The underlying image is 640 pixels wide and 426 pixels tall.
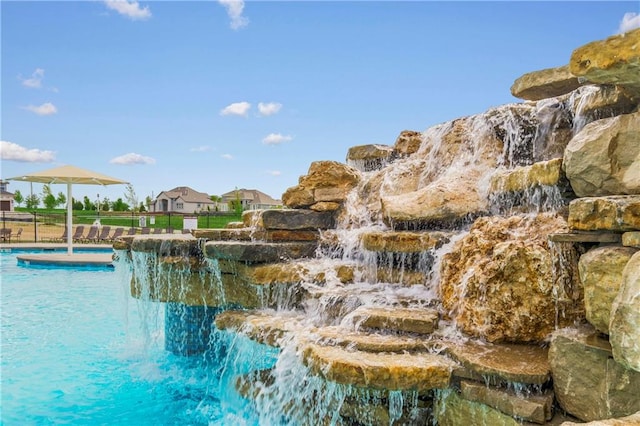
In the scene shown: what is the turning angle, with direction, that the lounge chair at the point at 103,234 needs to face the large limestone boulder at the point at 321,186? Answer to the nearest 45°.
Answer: approximately 45° to its left

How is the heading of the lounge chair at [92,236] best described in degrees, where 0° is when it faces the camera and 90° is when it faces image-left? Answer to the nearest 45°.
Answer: approximately 45°

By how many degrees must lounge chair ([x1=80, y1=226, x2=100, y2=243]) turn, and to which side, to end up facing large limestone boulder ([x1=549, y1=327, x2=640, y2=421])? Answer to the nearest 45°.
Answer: approximately 45° to its left

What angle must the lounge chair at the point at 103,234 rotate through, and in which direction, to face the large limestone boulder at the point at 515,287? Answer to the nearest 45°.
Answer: approximately 45° to its left

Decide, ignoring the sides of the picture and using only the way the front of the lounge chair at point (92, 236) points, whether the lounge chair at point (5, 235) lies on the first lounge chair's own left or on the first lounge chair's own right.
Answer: on the first lounge chair's own right

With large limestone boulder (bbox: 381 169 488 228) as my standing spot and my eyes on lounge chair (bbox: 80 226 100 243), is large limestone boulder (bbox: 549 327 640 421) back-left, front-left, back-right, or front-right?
back-left

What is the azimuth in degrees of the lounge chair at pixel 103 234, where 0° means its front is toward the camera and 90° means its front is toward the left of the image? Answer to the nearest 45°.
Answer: approximately 45°

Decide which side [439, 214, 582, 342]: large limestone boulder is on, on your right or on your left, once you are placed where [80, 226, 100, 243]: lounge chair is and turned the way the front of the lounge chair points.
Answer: on your left

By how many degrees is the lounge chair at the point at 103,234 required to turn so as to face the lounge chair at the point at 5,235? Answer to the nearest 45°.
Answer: approximately 45° to its right

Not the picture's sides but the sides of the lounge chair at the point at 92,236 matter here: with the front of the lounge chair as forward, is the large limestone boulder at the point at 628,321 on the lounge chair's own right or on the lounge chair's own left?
on the lounge chair's own left
